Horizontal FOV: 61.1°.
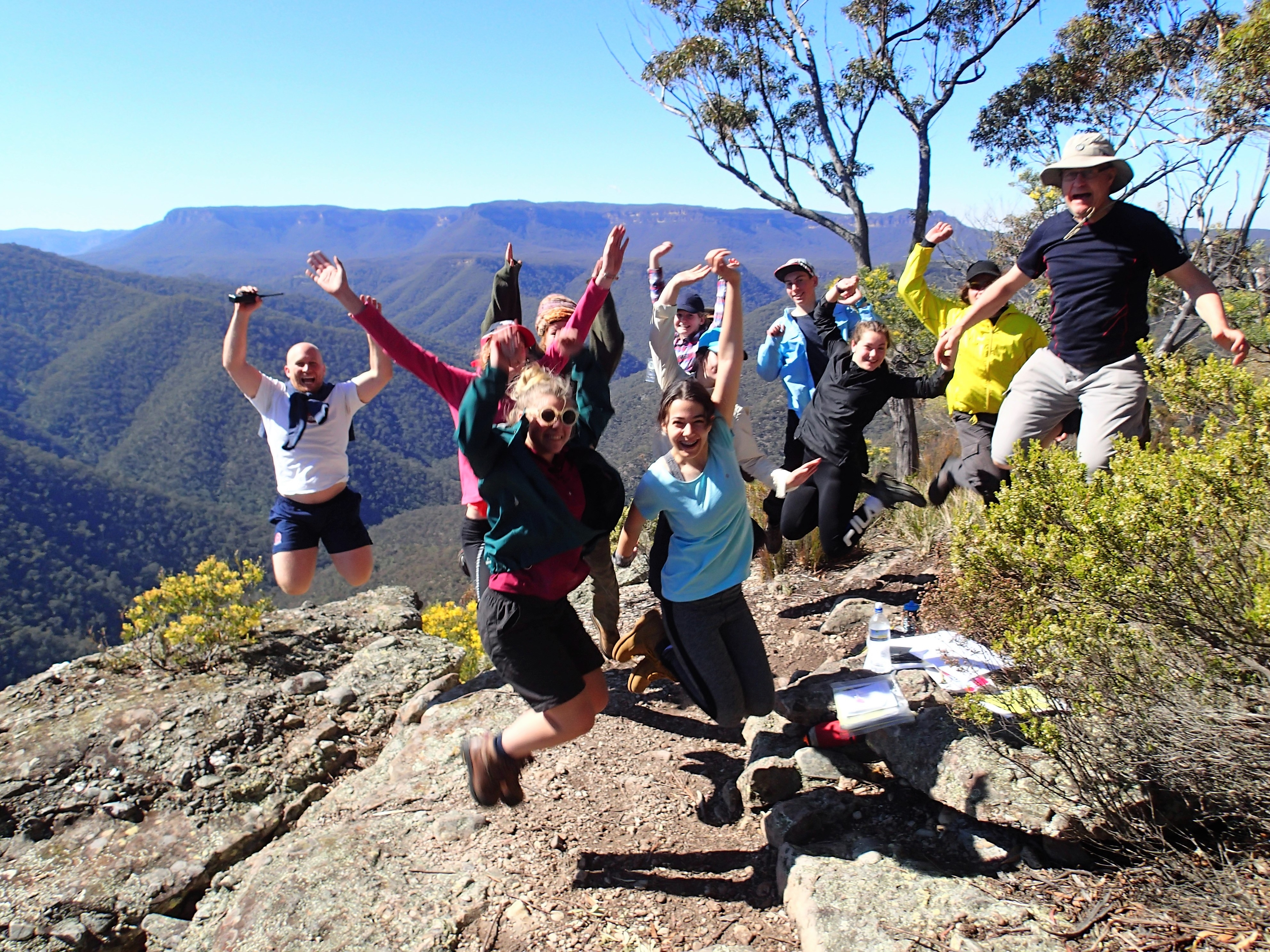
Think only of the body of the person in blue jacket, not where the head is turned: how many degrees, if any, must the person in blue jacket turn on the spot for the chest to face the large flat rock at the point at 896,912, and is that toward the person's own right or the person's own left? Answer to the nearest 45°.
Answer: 0° — they already face it

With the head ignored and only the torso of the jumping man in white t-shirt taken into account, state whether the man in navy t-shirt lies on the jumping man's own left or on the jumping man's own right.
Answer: on the jumping man's own left

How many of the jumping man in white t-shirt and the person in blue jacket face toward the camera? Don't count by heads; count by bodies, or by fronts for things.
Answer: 2

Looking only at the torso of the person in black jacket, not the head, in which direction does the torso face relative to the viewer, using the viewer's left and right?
facing the viewer and to the left of the viewer

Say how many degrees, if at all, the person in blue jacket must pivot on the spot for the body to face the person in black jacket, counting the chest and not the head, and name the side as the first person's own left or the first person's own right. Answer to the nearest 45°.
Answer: approximately 45° to the first person's own left

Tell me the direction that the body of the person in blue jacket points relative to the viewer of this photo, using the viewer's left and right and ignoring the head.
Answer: facing the viewer

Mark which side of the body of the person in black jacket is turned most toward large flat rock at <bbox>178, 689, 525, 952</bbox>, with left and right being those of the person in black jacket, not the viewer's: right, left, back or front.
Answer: front

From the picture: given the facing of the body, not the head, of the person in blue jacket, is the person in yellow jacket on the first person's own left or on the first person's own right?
on the first person's own left

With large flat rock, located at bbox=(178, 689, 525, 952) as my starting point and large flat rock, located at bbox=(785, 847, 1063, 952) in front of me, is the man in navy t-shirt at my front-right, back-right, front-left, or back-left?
front-left

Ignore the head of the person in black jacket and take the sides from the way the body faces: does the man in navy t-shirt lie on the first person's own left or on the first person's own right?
on the first person's own left

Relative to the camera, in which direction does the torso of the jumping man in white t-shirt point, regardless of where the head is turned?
toward the camera
